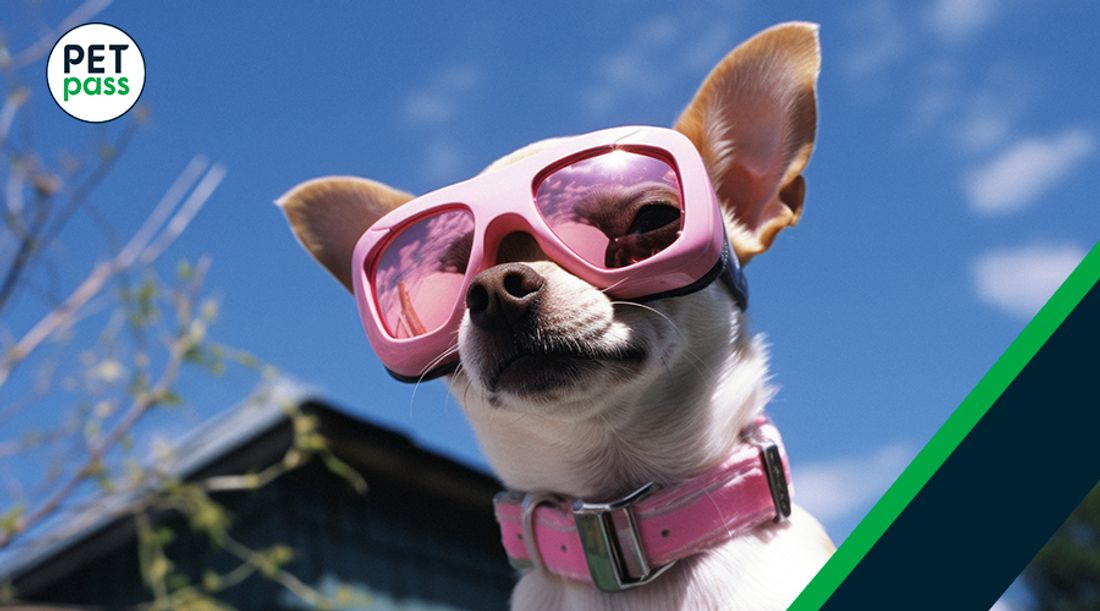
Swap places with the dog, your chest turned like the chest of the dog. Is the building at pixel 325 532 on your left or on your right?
on your right

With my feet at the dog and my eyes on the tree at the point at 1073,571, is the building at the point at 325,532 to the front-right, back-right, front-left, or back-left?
front-left

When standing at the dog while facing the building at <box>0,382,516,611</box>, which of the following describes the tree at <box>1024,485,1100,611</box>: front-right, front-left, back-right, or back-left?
front-right

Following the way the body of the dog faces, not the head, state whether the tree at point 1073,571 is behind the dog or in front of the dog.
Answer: behind

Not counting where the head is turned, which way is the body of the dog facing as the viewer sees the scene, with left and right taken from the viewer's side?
facing the viewer and to the left of the viewer
